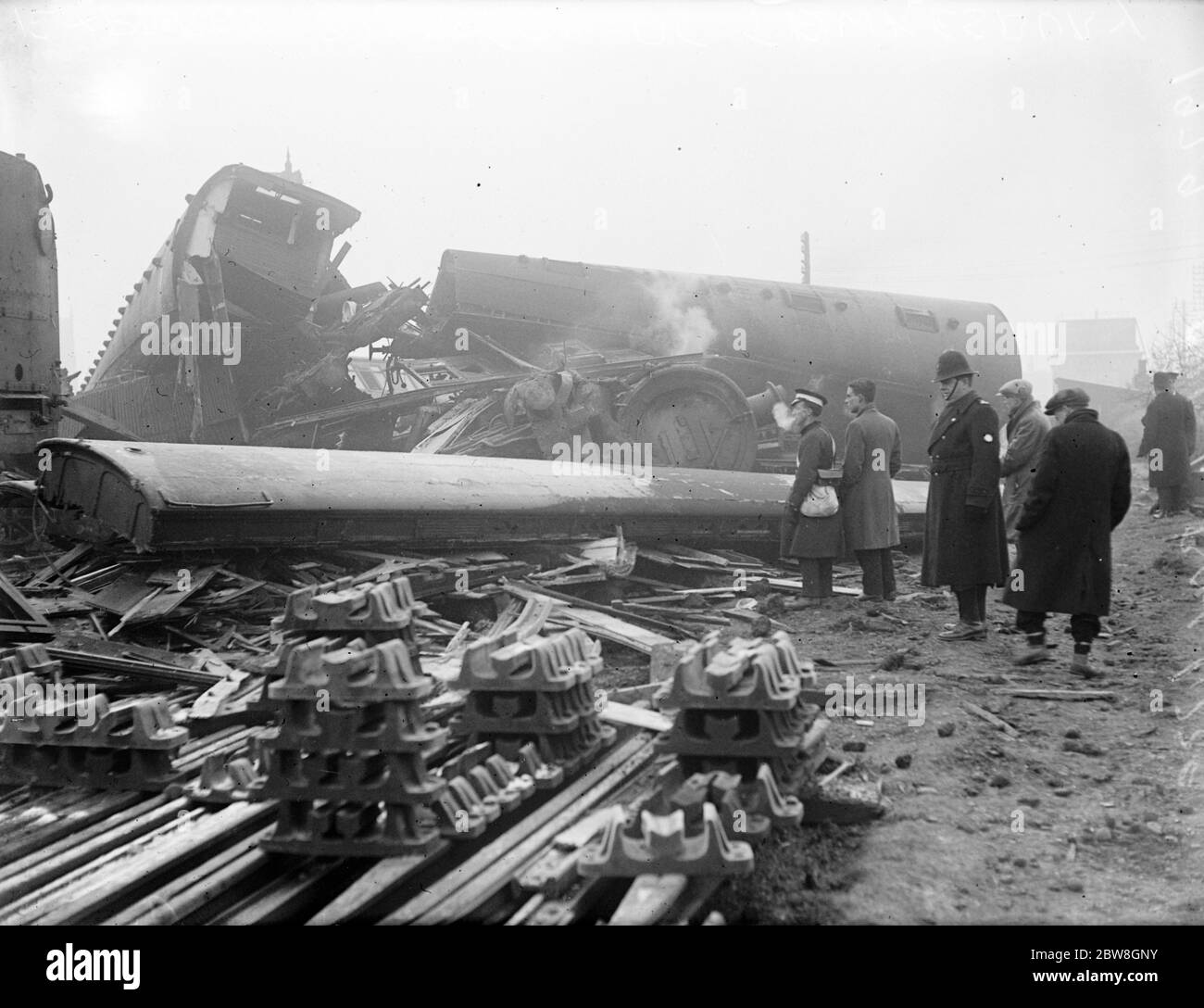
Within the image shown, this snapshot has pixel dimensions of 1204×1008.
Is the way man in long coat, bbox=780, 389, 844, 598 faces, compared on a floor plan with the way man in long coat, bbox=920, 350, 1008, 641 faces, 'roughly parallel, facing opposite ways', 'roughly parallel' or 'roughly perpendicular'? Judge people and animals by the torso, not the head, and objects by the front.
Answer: roughly parallel

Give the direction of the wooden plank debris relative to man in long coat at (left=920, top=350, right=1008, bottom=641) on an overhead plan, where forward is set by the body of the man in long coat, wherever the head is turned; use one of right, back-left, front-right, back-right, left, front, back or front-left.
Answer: left

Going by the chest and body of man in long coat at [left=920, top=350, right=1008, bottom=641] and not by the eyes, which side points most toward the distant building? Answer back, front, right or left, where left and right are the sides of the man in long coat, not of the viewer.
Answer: right

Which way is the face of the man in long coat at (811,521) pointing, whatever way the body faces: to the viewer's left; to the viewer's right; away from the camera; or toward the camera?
to the viewer's left

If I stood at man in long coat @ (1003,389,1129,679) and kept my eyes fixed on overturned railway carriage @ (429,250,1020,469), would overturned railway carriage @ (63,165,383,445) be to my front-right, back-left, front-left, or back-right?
front-left

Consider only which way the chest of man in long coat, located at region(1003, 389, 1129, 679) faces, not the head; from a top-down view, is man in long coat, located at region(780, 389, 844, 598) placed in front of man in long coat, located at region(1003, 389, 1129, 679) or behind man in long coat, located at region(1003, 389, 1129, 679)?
in front

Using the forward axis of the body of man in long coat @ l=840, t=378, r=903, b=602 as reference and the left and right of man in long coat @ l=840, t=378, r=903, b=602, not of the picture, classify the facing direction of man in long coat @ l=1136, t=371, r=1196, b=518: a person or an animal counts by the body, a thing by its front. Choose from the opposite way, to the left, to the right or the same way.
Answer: the same way

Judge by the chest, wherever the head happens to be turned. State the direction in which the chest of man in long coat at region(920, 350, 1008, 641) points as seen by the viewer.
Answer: to the viewer's left

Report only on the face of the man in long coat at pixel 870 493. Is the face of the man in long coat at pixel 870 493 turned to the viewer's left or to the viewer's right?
to the viewer's left

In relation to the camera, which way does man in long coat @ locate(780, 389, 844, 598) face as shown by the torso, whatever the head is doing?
to the viewer's left

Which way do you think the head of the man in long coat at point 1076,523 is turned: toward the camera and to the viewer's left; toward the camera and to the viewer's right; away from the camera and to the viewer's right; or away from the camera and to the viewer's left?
away from the camera and to the viewer's left

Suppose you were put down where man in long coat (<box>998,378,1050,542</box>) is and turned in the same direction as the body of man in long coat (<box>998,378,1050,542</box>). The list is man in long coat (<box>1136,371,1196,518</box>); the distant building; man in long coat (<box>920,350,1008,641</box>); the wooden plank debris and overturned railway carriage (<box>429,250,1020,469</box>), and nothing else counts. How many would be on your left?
2

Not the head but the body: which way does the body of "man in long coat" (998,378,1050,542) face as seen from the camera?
to the viewer's left
